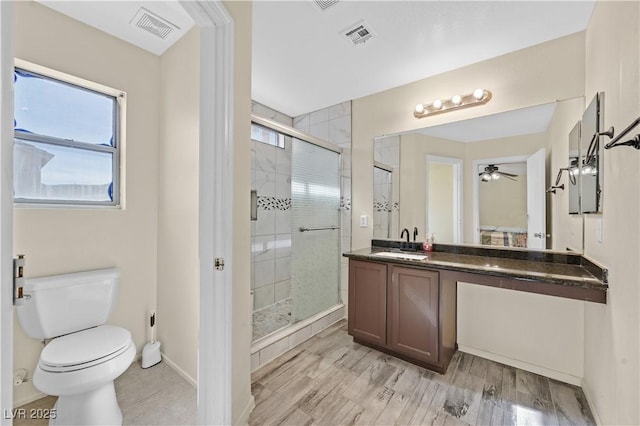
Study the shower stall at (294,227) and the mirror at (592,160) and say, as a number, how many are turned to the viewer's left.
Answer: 1

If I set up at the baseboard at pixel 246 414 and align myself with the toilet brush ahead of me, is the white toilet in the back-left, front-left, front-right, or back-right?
front-left

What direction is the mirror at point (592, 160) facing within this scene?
to the viewer's left

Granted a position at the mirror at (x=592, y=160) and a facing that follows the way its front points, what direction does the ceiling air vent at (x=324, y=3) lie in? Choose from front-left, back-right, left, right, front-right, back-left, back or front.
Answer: front-left

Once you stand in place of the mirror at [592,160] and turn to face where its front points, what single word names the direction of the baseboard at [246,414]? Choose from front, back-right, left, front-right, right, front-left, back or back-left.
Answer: front-left

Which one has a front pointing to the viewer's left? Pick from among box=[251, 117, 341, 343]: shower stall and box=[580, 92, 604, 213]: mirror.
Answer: the mirror

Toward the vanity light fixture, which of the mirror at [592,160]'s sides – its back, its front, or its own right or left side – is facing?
front

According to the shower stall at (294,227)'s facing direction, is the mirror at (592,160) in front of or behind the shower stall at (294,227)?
in front

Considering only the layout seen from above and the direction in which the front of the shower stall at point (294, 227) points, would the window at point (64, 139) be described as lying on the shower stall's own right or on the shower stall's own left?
on the shower stall's own right
